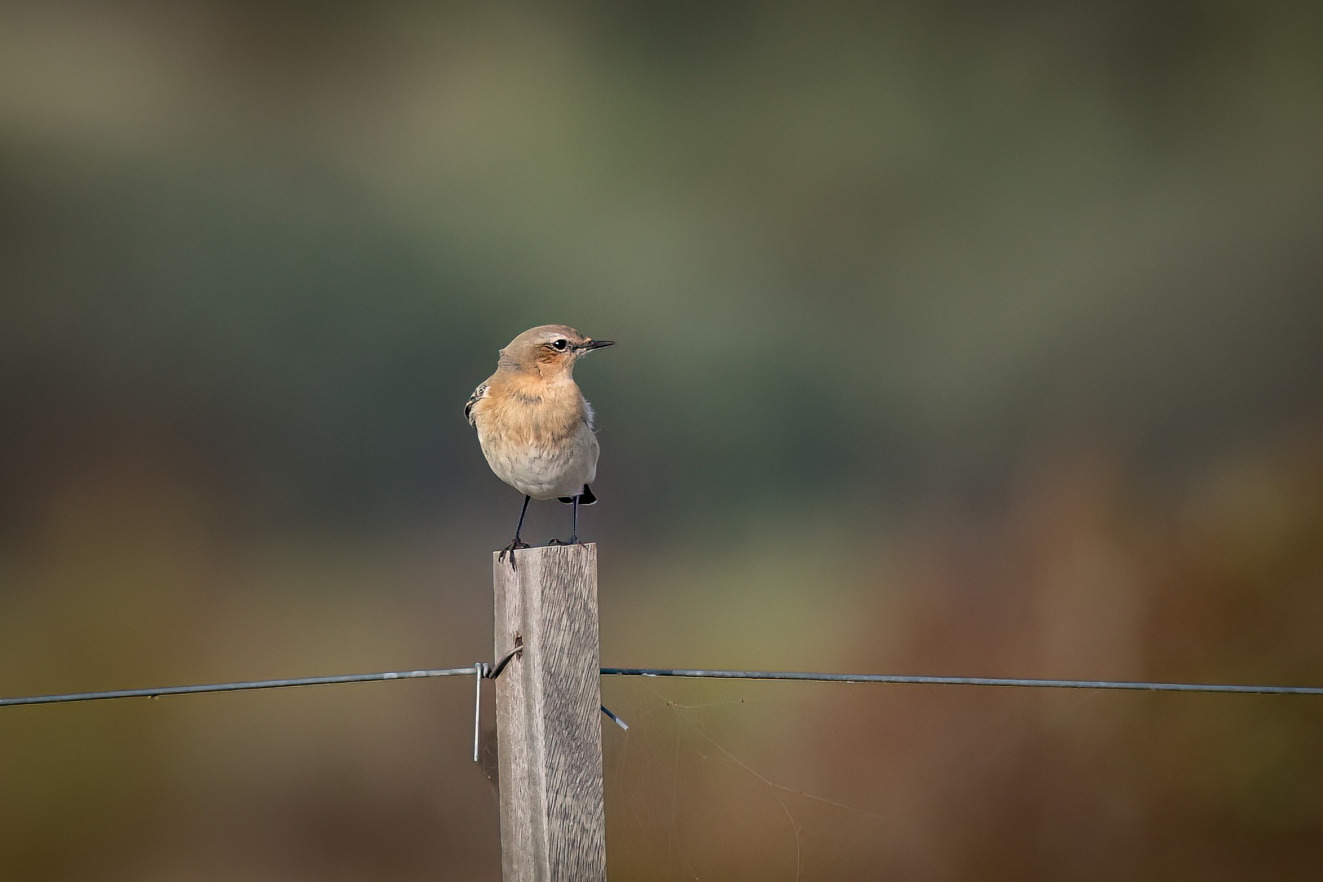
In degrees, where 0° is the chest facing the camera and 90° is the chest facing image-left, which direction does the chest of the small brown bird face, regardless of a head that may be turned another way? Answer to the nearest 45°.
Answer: approximately 0°
